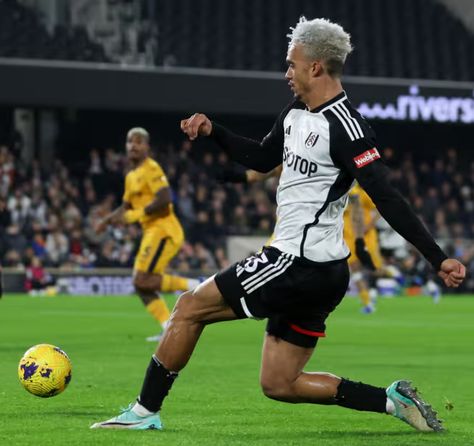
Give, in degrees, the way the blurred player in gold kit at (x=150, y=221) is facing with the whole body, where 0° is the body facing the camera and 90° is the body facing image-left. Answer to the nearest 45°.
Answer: approximately 45°

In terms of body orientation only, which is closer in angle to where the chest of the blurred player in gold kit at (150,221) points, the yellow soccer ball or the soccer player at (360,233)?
the yellow soccer ball

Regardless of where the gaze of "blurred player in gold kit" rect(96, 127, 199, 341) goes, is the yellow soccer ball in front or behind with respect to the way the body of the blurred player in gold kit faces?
in front

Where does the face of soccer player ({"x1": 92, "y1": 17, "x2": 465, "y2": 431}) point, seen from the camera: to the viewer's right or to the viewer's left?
to the viewer's left

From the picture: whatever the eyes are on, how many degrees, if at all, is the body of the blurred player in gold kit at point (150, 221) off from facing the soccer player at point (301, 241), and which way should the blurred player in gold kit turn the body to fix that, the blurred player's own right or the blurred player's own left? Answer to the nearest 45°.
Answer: approximately 45° to the blurred player's own left

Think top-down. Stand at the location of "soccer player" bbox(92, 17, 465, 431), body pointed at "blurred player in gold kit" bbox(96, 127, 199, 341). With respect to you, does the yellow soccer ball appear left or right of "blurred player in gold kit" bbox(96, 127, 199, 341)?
left
